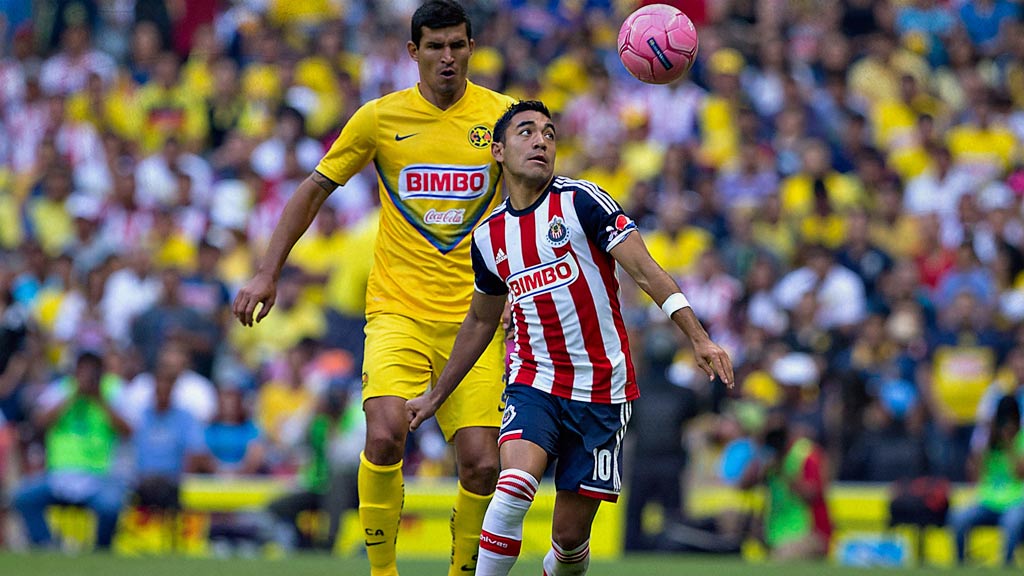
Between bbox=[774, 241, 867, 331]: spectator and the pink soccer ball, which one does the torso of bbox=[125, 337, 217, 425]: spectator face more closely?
the pink soccer ball

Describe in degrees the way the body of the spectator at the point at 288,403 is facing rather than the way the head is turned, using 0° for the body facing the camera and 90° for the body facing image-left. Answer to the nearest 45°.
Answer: approximately 45°

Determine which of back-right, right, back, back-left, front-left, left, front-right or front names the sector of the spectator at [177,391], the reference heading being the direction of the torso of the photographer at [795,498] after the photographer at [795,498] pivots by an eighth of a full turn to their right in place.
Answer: front

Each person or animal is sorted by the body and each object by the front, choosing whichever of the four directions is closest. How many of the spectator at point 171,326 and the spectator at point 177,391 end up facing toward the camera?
2

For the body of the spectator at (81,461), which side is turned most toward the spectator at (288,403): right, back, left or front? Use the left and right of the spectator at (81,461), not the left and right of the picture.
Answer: left

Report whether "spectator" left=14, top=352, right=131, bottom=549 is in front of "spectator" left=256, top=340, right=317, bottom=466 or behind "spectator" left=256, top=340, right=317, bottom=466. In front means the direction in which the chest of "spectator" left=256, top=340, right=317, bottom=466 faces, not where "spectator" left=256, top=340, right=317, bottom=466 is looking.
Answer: in front
